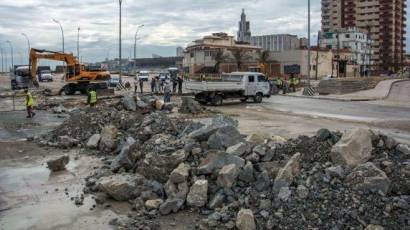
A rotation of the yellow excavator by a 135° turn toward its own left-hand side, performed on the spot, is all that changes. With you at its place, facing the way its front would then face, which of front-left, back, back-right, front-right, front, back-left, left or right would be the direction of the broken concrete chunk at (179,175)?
front-right

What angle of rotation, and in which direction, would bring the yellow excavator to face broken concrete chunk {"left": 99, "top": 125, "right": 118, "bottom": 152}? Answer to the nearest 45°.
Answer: approximately 90° to its left

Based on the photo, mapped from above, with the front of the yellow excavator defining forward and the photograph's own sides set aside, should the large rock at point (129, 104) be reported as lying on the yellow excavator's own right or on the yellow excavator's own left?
on the yellow excavator's own left

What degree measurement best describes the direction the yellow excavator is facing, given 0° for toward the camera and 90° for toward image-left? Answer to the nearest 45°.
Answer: approximately 90°

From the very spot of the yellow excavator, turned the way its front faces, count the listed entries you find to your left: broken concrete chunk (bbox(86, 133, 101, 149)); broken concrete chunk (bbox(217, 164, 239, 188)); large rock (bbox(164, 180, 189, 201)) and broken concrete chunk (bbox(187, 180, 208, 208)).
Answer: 4

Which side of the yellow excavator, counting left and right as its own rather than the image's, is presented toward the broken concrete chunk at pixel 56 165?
left

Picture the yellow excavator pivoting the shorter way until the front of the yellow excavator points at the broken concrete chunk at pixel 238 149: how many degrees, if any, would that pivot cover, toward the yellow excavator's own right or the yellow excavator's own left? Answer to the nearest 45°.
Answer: approximately 90° to the yellow excavator's own left

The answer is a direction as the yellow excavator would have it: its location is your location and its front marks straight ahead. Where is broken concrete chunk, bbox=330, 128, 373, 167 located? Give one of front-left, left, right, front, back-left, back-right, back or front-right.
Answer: left

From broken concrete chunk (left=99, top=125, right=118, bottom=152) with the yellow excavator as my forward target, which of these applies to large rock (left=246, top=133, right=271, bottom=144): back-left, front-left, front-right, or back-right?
back-right

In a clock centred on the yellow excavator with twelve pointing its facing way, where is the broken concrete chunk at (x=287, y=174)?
The broken concrete chunk is roughly at 9 o'clock from the yellow excavator.

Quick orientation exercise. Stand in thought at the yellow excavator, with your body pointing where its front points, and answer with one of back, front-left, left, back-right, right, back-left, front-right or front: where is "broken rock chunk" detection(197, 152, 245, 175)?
left

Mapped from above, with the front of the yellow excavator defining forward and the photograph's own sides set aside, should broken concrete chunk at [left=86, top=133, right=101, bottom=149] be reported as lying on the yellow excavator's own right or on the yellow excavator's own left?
on the yellow excavator's own left

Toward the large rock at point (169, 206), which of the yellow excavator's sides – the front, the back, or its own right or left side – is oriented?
left
